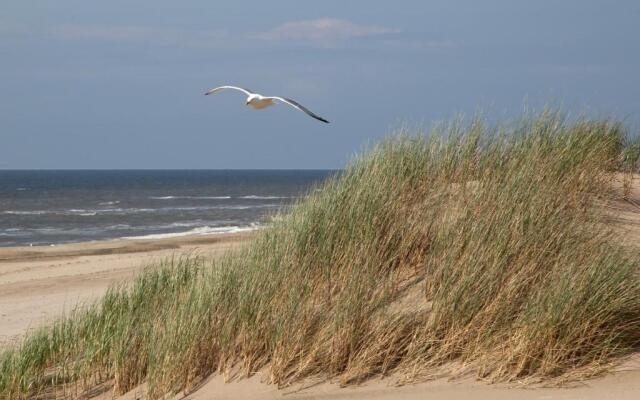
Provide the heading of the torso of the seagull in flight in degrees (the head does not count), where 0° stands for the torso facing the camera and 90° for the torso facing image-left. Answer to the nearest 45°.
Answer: approximately 45°
